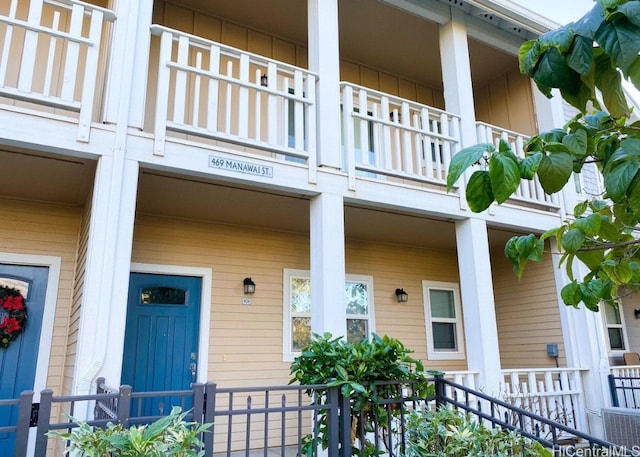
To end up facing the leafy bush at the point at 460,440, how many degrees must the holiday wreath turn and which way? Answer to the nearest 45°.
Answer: approximately 45° to its left

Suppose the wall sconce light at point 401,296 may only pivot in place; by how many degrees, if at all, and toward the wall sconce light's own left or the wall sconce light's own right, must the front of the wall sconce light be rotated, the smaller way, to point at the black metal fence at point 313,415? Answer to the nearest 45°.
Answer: approximately 45° to the wall sconce light's own right

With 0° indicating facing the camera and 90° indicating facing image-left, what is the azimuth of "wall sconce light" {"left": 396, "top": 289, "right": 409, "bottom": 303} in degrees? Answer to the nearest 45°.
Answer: approximately 315°

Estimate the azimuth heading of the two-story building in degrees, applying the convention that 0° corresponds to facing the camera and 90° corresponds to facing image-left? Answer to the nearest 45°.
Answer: approximately 315°

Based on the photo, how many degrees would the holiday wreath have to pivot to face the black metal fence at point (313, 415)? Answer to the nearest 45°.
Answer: approximately 45° to its left

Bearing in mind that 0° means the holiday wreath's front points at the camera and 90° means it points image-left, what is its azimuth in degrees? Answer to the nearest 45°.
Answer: approximately 0°

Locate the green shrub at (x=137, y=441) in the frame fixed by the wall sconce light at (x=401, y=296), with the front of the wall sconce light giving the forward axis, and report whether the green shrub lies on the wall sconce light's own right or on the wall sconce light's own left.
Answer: on the wall sconce light's own right
